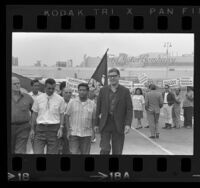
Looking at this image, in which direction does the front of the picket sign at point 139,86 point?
toward the camera

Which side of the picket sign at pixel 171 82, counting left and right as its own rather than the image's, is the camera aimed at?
front

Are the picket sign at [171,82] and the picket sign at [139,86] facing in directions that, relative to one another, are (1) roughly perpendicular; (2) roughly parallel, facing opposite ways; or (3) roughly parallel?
roughly parallel

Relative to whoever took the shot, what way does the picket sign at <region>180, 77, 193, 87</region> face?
facing the viewer
